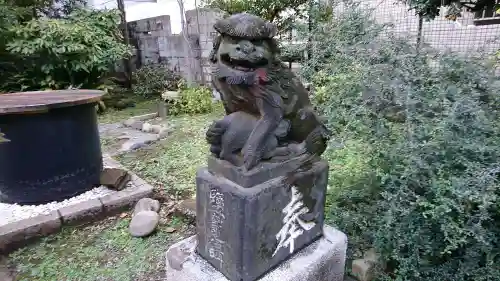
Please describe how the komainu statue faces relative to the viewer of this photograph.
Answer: facing the viewer and to the left of the viewer

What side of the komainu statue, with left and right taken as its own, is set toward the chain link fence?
back

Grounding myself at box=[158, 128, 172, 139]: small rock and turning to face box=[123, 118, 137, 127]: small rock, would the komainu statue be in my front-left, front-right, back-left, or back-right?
back-left

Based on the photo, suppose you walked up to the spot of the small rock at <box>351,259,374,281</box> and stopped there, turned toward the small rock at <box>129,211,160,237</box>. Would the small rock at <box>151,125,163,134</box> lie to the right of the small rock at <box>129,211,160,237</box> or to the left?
right

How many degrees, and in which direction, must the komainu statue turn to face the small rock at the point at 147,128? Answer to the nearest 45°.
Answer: approximately 90° to its right

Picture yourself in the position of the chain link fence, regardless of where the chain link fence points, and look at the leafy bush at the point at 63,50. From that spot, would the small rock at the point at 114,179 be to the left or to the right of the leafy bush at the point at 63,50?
left

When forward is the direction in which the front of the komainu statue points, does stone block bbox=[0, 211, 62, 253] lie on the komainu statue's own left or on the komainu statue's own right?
on the komainu statue's own right

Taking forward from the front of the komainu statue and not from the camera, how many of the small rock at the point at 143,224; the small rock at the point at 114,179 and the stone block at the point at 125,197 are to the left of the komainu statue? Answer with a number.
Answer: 0

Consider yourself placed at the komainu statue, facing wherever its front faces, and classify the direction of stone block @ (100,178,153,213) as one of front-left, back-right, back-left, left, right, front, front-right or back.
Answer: right

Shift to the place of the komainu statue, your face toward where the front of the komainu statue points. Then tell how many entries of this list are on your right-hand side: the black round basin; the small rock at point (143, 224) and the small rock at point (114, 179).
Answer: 3

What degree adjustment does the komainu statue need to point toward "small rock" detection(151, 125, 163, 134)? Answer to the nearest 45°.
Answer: approximately 90° to its right

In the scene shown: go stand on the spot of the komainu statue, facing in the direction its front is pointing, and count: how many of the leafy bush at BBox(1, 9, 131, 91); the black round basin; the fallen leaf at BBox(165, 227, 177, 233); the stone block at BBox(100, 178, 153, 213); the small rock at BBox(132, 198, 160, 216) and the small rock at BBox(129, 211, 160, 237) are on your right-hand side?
6

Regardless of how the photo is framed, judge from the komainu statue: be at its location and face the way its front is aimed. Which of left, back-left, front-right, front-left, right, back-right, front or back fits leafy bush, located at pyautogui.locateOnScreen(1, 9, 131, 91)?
right

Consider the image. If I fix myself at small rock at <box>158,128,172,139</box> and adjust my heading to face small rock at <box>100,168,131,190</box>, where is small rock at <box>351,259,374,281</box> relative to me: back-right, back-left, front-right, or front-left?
front-left

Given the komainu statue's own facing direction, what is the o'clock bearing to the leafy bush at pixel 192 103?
The leafy bush is roughly at 4 o'clock from the komainu statue.

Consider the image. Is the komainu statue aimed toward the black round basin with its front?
no

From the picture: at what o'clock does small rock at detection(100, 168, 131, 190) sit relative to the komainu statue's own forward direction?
The small rock is roughly at 3 o'clock from the komainu statue.

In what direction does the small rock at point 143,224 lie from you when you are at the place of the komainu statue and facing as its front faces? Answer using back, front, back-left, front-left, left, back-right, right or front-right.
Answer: right

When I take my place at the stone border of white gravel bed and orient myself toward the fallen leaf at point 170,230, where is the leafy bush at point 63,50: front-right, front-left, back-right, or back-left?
back-left

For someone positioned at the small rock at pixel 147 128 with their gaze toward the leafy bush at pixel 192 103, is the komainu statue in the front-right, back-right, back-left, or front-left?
back-right
